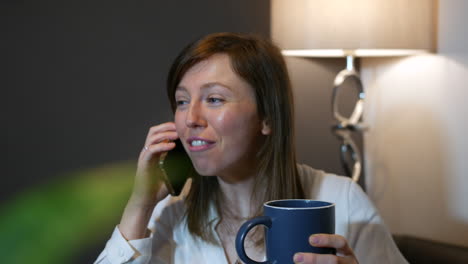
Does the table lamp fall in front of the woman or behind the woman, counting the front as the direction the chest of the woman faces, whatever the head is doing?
behind

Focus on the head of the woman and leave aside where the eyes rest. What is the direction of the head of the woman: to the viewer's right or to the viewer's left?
to the viewer's left

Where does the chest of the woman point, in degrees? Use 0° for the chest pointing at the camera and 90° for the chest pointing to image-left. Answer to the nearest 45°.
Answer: approximately 45°
